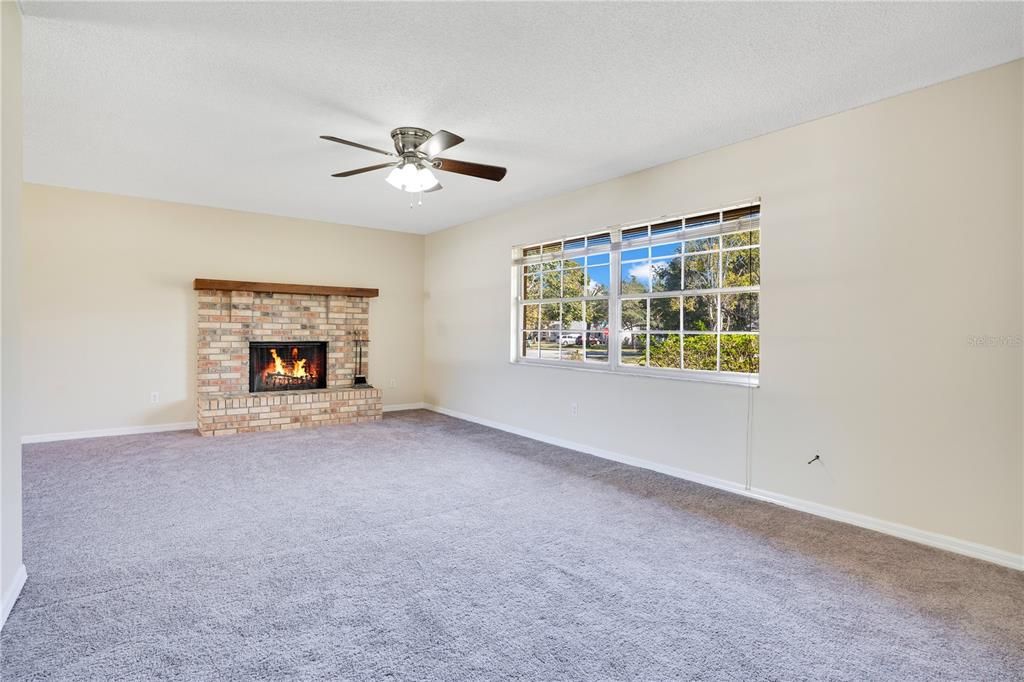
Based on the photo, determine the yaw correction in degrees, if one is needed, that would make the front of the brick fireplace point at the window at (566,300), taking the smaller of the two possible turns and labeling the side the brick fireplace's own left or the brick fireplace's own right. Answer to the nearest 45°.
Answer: approximately 45° to the brick fireplace's own left

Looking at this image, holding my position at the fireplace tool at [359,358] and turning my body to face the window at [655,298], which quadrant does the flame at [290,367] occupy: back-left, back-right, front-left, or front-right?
back-right

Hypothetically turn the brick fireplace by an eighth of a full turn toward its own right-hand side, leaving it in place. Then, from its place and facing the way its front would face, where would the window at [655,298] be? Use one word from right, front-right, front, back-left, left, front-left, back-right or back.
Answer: left

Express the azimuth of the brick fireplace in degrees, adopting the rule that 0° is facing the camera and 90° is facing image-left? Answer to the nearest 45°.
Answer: approximately 0°
